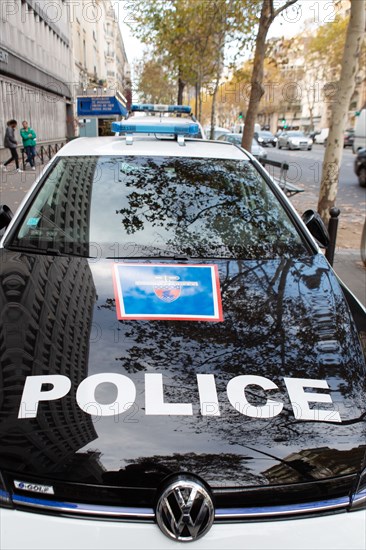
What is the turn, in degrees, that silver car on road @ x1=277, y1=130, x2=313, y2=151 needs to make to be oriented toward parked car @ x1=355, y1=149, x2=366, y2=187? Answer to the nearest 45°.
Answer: approximately 45° to its right

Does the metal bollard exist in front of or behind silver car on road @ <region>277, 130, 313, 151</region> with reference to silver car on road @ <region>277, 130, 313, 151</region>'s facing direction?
in front

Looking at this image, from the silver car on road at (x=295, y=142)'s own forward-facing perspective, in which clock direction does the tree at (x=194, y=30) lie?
The tree is roughly at 2 o'clock from the silver car on road.

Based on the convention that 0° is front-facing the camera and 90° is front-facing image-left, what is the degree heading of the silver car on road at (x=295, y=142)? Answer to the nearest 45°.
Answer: approximately 315°

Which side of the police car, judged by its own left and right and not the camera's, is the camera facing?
front

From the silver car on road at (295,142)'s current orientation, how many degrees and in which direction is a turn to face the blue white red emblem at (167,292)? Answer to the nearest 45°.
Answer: approximately 45° to its right

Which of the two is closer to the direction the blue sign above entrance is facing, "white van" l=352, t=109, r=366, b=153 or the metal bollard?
the metal bollard

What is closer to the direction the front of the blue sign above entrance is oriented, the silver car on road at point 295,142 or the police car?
the police car

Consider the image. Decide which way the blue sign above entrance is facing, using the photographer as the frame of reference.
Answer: facing the viewer

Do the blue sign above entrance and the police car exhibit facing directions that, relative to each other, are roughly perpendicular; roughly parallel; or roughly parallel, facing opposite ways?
roughly parallel

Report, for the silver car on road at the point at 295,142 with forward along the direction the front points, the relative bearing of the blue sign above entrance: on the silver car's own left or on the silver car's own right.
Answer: on the silver car's own right

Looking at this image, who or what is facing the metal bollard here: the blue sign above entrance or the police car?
the blue sign above entrance

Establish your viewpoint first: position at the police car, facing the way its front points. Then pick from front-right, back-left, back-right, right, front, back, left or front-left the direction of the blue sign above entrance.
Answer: back

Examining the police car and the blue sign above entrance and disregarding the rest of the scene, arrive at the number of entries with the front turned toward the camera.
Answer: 2

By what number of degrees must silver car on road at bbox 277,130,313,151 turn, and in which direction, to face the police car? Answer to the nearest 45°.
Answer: approximately 45° to its right

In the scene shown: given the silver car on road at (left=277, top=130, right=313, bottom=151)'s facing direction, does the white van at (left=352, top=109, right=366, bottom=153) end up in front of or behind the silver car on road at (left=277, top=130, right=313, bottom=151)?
in front
